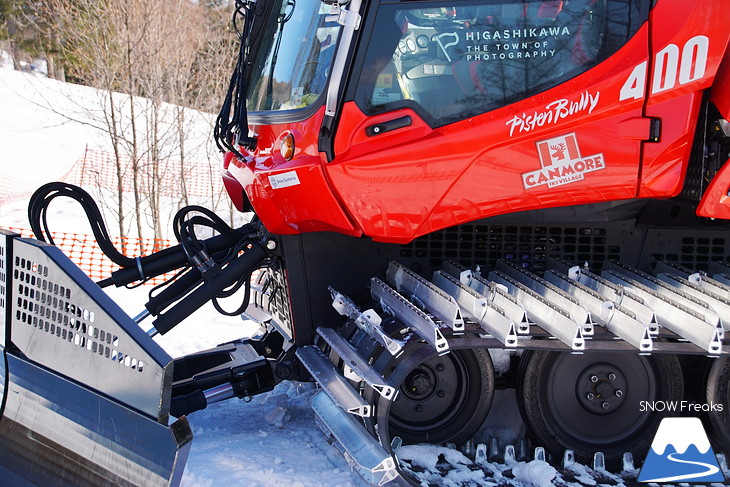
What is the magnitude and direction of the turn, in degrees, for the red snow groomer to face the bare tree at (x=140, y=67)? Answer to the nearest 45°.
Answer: approximately 90° to its right

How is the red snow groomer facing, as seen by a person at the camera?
facing the viewer and to the left of the viewer
